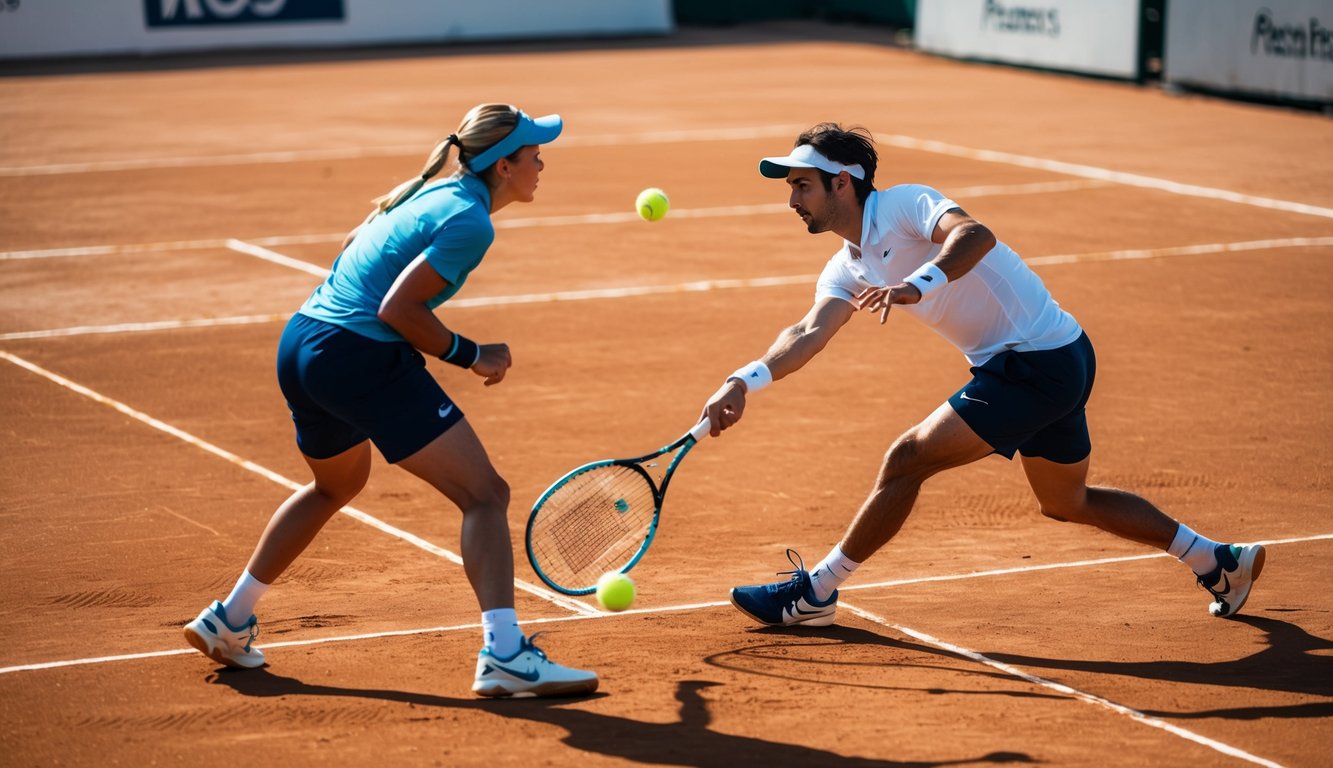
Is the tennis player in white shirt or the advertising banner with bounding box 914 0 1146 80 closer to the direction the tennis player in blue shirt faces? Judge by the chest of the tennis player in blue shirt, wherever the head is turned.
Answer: the tennis player in white shirt

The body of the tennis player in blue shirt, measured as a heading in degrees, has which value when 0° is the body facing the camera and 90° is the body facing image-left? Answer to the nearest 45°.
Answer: approximately 270°

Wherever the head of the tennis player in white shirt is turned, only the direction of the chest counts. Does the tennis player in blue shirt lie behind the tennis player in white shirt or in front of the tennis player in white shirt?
in front

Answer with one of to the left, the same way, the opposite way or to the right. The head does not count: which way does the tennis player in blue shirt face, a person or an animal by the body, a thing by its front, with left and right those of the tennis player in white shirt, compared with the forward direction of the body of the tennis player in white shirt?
the opposite way

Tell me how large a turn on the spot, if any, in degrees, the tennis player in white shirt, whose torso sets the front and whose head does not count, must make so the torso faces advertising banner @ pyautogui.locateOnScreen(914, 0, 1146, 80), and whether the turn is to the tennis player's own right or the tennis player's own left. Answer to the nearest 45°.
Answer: approximately 90° to the tennis player's own right

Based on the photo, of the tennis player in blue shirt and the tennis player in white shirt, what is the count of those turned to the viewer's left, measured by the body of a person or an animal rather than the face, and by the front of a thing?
1

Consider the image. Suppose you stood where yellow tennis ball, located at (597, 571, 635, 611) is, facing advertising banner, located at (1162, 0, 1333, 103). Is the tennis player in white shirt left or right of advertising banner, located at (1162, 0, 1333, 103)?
right

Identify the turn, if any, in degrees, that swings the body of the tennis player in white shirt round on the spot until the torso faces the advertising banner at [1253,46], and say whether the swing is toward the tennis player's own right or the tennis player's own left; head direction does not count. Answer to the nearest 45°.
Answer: approximately 90° to the tennis player's own right

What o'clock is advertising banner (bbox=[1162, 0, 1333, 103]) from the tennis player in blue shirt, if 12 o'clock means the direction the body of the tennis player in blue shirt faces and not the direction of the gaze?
The advertising banner is roughly at 10 o'clock from the tennis player in blue shirt.

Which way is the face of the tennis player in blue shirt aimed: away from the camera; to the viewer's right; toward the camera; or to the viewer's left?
to the viewer's right

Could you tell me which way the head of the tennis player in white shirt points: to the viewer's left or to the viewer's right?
to the viewer's left

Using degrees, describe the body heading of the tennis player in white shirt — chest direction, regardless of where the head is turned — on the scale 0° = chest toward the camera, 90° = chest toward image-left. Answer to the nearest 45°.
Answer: approximately 90°

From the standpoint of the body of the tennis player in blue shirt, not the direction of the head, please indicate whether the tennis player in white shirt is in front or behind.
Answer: in front

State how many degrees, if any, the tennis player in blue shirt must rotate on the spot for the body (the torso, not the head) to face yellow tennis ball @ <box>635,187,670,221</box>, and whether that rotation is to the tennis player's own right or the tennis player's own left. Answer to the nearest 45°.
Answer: approximately 45° to the tennis player's own left
